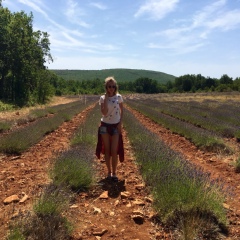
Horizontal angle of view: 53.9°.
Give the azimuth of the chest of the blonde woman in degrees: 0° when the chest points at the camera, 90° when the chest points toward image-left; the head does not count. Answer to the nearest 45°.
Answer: approximately 0°

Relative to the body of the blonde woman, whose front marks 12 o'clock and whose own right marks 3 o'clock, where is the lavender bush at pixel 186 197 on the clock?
The lavender bush is roughly at 11 o'clock from the blonde woman.

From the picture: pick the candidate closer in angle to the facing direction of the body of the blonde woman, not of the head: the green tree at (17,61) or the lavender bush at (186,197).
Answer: the lavender bush

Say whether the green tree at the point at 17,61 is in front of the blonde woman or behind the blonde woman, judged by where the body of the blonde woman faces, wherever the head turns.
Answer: behind
